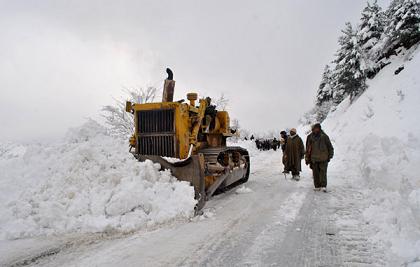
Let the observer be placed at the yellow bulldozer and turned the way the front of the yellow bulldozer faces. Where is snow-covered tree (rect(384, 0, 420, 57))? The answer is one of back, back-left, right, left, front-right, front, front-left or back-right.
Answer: back

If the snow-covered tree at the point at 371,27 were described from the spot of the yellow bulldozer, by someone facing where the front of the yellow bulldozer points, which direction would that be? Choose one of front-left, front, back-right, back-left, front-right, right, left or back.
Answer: back

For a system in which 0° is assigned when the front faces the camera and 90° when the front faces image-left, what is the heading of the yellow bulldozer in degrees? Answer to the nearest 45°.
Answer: approximately 45°

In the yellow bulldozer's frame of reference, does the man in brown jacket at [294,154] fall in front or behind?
behind

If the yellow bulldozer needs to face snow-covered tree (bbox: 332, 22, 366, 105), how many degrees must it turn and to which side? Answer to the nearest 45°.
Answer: approximately 180°
